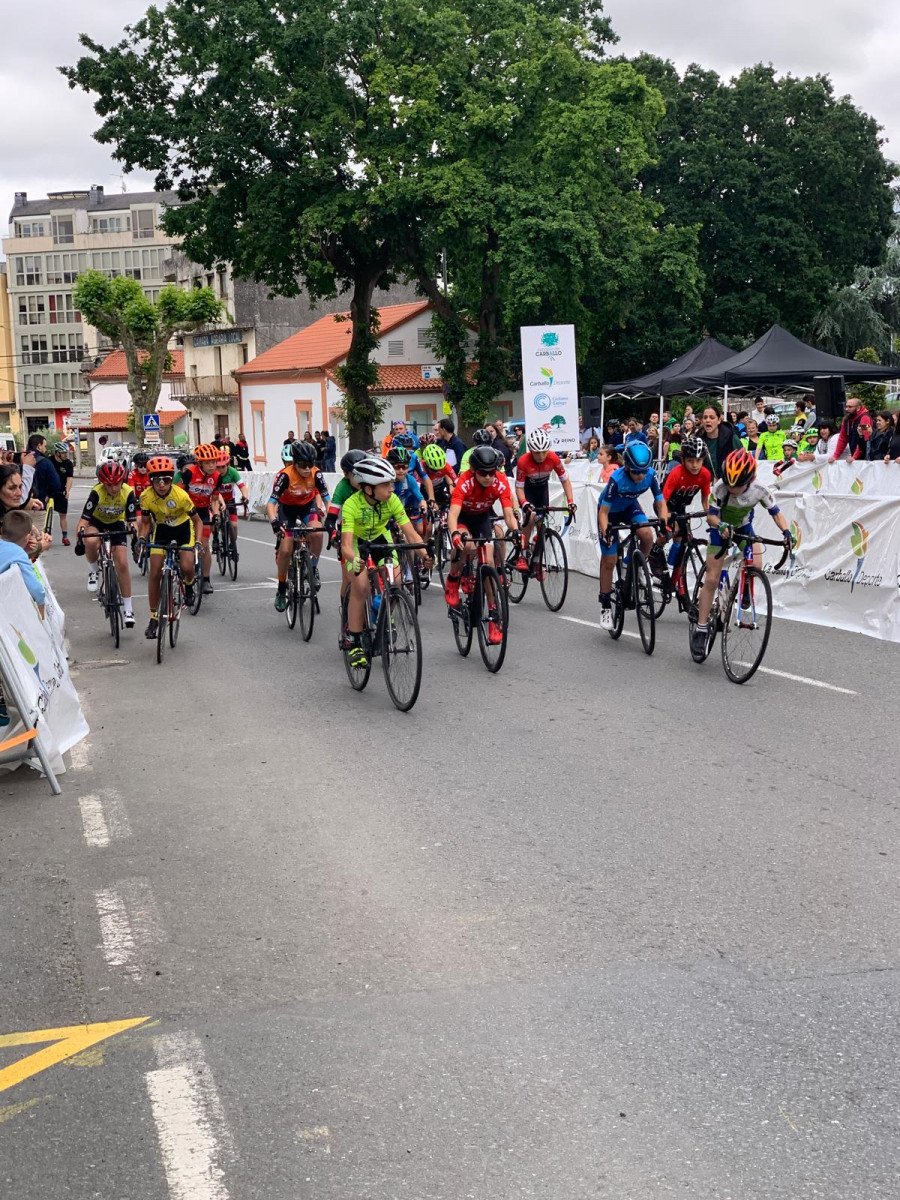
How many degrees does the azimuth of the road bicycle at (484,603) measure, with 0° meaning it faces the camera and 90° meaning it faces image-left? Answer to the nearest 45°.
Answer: approximately 0°

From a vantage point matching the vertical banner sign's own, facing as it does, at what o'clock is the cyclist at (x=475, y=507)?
The cyclist is roughly at 12 o'clock from the vertical banner sign.

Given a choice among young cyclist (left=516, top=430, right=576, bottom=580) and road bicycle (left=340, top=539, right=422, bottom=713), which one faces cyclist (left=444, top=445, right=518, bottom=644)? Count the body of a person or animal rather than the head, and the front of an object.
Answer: the young cyclist

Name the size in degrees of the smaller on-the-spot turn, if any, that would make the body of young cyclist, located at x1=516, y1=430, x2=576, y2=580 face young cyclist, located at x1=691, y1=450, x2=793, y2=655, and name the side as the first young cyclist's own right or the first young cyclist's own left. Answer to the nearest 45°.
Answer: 0° — they already face them

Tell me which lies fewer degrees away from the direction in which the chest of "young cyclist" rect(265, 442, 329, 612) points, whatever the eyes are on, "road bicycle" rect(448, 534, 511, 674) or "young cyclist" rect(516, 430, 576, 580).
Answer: the road bicycle
